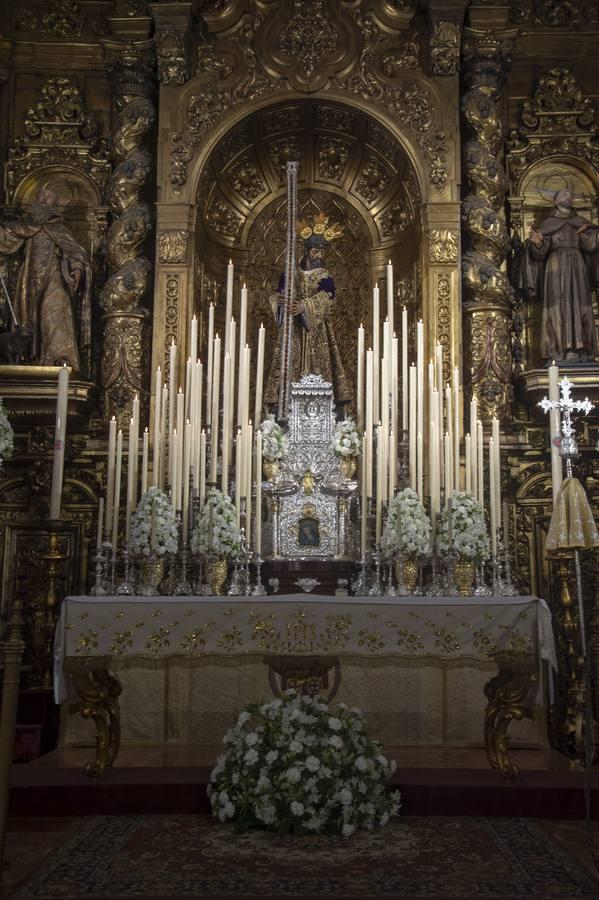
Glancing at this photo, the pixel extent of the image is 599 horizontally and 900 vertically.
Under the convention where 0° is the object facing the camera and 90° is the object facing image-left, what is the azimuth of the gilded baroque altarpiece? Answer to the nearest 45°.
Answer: approximately 0°

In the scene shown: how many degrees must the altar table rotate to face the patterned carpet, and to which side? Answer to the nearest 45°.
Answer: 0° — it already faces it

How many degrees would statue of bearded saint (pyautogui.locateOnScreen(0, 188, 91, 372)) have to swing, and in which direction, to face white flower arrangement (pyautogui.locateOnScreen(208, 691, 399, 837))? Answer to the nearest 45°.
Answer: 0° — it already faces it

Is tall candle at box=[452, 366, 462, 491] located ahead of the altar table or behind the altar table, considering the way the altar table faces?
behind

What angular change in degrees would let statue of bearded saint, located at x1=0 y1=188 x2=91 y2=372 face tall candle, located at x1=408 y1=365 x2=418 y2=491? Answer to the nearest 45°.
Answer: approximately 45° to its left

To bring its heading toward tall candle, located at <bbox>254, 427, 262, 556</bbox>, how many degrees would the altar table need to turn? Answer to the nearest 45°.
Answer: approximately 180°

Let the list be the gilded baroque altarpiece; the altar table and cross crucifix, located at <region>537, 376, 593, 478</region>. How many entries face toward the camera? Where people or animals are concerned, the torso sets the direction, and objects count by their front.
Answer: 3
